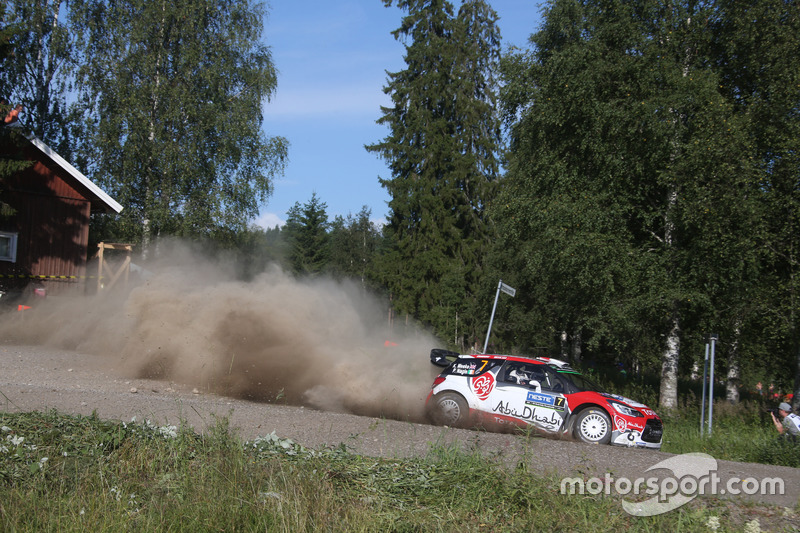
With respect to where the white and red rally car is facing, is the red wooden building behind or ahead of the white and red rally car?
behind

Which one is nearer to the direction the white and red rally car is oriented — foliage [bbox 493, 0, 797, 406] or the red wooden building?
the foliage

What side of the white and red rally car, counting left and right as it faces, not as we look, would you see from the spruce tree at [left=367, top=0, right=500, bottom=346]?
left

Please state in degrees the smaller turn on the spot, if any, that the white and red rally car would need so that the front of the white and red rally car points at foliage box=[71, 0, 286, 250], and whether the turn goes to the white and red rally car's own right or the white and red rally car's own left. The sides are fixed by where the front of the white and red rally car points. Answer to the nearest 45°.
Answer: approximately 135° to the white and red rally car's own left

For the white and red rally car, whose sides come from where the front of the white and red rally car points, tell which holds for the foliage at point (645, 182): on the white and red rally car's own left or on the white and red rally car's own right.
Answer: on the white and red rally car's own left

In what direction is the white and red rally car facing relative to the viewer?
to the viewer's right

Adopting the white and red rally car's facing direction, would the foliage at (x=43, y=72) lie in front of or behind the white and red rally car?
behind
